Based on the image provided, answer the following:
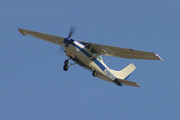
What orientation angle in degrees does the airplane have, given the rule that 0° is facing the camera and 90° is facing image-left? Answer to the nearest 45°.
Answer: approximately 45°
